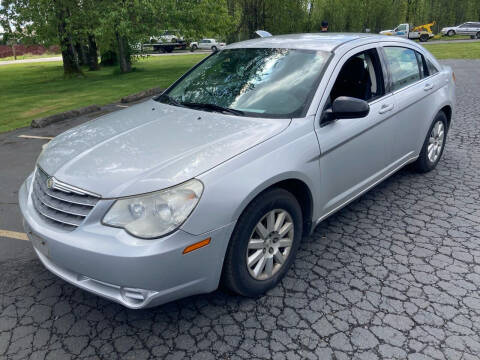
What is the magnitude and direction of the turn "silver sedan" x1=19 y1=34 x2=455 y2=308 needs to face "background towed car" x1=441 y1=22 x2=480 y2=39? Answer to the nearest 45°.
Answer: approximately 180°

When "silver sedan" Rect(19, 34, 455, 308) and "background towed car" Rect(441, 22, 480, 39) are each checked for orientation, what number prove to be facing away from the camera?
0

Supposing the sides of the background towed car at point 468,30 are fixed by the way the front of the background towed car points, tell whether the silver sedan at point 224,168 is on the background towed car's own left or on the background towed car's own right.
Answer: on the background towed car's own left

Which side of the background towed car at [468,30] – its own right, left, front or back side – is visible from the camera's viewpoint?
left

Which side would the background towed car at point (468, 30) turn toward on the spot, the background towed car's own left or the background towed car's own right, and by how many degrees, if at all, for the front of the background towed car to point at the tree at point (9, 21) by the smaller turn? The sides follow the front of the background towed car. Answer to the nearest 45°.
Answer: approximately 45° to the background towed car's own left

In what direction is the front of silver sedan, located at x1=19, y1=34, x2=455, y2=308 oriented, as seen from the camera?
facing the viewer and to the left of the viewer

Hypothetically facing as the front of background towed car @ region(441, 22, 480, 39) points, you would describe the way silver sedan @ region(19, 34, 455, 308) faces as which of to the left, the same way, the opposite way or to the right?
to the left

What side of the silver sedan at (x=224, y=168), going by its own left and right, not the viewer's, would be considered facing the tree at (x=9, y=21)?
right
